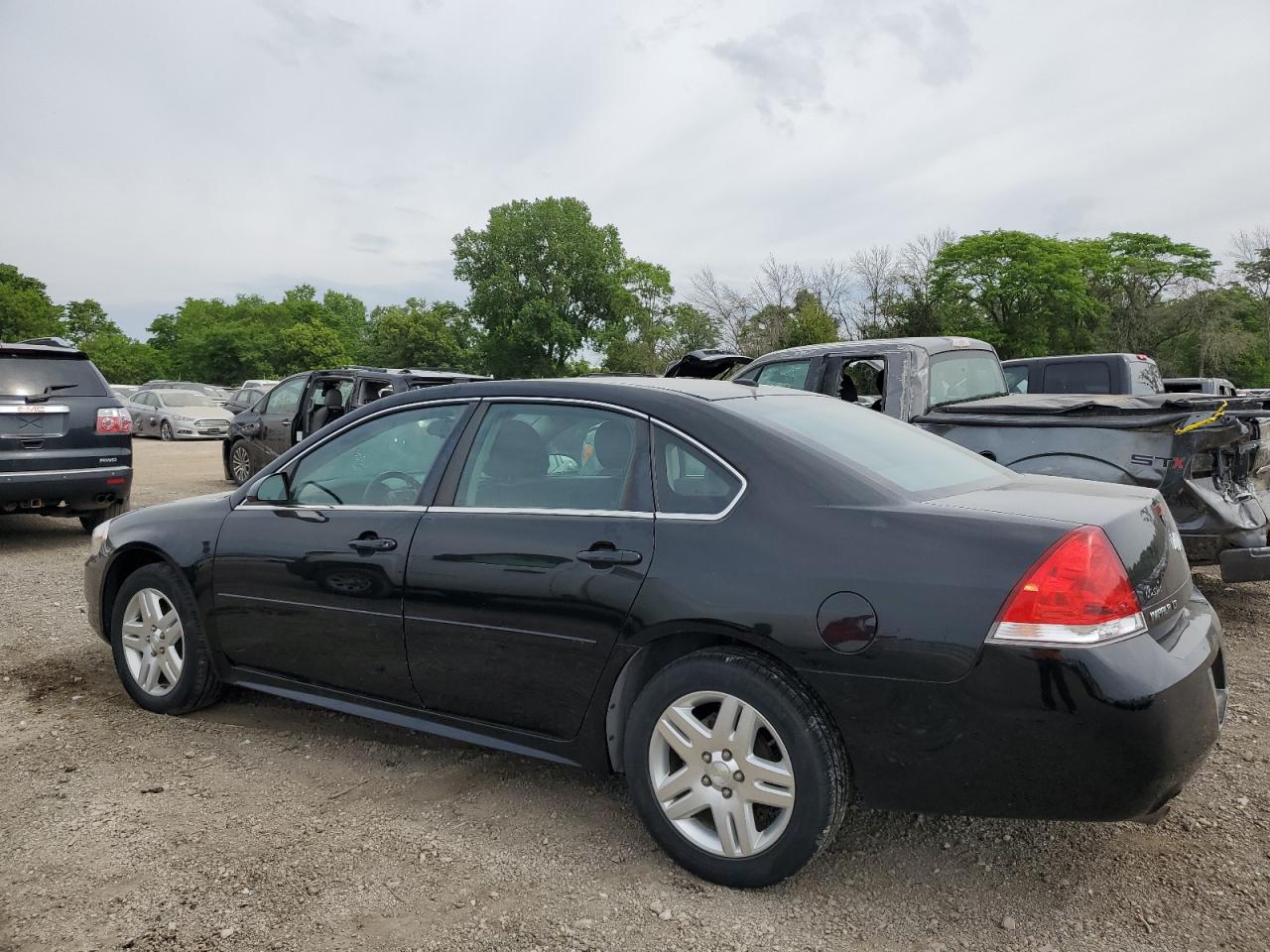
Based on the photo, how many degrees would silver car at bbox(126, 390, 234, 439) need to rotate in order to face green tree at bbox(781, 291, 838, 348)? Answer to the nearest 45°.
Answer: approximately 45° to its left

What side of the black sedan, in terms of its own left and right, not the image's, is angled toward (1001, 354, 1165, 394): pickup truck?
right

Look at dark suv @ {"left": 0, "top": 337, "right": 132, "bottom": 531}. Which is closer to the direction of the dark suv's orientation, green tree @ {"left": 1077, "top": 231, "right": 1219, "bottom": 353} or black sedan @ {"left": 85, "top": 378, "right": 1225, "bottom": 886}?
the green tree

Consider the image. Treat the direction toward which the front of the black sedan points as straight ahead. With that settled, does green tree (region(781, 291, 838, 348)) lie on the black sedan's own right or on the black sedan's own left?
on the black sedan's own right

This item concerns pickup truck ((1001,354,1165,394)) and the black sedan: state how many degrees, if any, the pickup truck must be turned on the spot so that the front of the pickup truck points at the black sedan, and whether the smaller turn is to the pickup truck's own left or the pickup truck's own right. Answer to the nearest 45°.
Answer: approximately 135° to the pickup truck's own left

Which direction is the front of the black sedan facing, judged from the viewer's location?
facing away from the viewer and to the left of the viewer

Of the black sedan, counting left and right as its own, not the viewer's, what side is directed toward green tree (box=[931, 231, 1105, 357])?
right

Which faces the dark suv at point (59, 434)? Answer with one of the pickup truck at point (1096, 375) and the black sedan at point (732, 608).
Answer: the black sedan

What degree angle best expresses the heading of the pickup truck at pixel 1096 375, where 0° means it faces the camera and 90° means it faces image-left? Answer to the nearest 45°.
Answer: approximately 135°

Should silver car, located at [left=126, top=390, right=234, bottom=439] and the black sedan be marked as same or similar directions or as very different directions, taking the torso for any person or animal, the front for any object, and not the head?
very different directions

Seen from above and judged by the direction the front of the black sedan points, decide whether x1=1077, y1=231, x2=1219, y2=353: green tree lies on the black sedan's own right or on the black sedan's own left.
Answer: on the black sedan's own right
